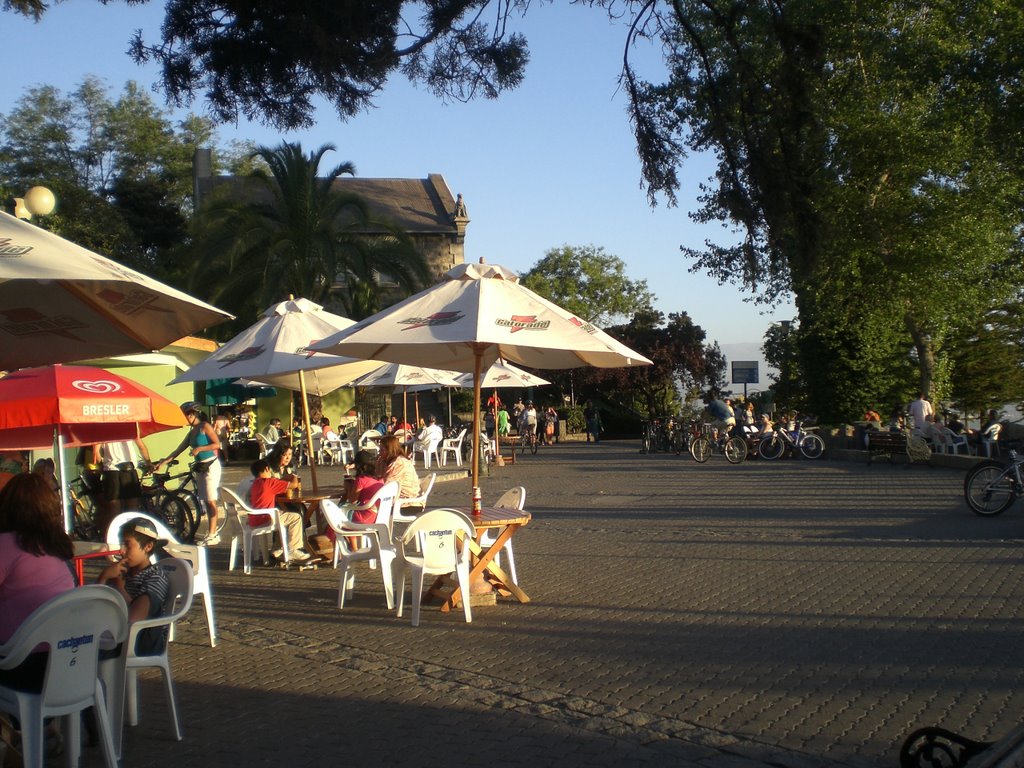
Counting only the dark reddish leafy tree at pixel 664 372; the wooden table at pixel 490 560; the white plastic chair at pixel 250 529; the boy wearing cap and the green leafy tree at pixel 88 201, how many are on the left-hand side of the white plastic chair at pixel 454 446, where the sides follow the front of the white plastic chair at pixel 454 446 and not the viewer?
3

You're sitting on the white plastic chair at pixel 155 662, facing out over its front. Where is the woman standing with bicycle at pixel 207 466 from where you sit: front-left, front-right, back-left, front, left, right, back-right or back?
right

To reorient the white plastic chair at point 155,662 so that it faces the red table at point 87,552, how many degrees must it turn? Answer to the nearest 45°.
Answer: approximately 90° to its right

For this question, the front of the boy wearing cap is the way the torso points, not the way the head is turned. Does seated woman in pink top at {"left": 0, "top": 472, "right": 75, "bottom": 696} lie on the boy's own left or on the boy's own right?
on the boy's own left

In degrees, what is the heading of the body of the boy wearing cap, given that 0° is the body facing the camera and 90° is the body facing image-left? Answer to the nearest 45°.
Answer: approximately 90°

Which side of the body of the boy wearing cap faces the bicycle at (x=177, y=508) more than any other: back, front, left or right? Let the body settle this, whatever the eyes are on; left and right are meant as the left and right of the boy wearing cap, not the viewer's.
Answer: right

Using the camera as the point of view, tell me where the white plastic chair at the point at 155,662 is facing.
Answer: facing to the left of the viewer

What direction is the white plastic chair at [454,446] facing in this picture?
to the viewer's left

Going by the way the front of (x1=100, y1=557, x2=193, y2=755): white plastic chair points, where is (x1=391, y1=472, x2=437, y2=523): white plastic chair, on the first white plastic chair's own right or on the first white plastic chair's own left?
on the first white plastic chair's own right

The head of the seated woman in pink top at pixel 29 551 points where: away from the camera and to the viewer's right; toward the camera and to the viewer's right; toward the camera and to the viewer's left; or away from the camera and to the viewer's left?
away from the camera and to the viewer's right
